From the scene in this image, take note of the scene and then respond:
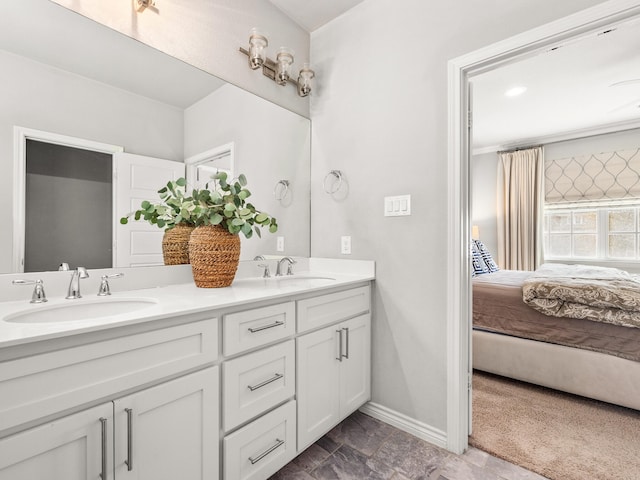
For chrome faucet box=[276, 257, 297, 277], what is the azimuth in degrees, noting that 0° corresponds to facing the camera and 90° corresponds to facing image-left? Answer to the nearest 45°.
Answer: approximately 315°

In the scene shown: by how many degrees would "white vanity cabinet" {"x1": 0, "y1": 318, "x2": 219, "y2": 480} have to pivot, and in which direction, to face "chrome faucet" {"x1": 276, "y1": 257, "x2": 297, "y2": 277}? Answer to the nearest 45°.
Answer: approximately 90° to its left

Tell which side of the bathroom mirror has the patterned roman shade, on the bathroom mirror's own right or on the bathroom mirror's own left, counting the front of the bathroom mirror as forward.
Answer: on the bathroom mirror's own left

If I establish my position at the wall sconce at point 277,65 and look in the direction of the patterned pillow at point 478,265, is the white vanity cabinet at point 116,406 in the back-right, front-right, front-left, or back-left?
back-right

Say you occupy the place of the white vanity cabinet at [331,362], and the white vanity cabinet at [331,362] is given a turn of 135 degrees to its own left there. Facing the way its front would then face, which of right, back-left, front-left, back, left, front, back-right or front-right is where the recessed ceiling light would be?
front-right

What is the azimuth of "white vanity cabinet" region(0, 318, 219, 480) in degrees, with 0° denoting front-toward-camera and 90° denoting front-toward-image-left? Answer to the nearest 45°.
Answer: approximately 315°

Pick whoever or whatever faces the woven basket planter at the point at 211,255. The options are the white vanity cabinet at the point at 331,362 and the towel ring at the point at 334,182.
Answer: the towel ring

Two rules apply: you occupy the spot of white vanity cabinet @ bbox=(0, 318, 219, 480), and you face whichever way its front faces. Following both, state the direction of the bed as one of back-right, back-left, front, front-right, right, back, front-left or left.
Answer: front-left

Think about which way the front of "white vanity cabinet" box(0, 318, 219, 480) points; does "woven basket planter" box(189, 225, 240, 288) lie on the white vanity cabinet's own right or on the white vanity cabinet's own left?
on the white vanity cabinet's own left

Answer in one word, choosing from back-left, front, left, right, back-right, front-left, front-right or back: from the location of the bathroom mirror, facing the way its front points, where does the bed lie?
front-left

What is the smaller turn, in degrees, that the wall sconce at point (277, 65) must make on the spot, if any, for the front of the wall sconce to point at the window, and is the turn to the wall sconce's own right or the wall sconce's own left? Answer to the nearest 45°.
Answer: approximately 90° to the wall sconce's own left

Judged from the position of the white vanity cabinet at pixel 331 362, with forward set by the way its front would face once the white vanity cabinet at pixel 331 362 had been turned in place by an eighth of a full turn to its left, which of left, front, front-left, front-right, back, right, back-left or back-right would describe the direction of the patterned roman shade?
front-left

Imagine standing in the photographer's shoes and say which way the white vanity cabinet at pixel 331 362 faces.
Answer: facing the viewer and to the right of the viewer

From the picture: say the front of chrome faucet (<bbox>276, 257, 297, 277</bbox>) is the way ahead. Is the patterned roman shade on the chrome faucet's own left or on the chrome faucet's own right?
on the chrome faucet's own left
